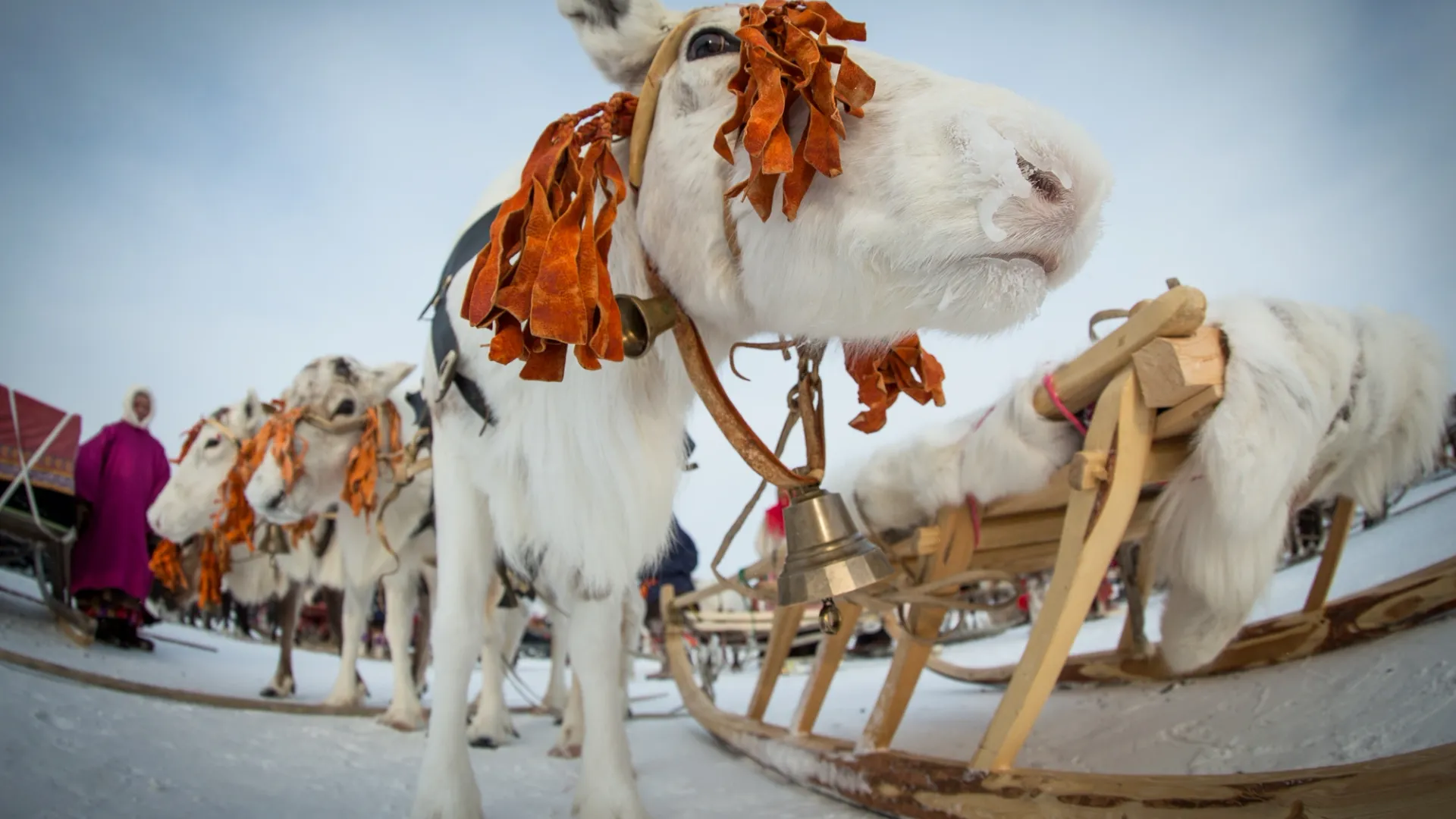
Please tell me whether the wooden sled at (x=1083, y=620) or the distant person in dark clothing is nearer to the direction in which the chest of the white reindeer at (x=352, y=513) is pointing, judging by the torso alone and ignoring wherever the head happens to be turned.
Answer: the wooden sled

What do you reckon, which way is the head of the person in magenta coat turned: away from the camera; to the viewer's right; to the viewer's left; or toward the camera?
toward the camera

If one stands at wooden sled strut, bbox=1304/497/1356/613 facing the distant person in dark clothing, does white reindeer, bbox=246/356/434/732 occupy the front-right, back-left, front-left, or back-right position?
front-left

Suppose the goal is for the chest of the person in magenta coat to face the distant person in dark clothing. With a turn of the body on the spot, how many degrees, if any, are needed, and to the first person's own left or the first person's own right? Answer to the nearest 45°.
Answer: approximately 45° to the first person's own left

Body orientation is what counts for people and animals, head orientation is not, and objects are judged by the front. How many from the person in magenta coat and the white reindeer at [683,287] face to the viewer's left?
0

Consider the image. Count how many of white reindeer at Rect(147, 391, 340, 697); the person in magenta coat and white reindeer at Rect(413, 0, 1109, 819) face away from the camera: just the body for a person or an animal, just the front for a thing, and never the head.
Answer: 0

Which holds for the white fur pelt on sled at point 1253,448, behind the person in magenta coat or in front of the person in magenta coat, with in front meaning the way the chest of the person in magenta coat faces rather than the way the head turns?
in front

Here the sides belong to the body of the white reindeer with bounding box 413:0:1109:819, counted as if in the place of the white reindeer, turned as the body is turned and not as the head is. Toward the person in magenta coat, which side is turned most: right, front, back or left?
back

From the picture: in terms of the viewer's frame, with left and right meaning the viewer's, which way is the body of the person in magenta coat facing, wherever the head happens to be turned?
facing the viewer and to the right of the viewer

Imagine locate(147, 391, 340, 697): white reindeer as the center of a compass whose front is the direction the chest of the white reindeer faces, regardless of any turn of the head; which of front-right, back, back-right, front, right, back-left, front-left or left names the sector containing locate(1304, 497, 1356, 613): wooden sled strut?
left

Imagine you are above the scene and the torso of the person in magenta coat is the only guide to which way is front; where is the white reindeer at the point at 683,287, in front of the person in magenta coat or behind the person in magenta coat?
in front

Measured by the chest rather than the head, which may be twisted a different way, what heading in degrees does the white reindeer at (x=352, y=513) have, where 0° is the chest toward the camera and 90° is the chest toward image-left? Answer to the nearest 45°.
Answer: approximately 45°

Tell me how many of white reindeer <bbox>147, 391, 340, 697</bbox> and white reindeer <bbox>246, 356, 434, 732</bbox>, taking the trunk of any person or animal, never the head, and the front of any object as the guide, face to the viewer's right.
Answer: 0

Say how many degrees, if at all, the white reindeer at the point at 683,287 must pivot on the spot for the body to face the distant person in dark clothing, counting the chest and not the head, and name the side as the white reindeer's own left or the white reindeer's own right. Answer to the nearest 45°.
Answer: approximately 135° to the white reindeer's own left

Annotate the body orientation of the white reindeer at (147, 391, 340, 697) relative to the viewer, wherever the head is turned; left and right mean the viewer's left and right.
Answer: facing the viewer and to the left of the viewer
